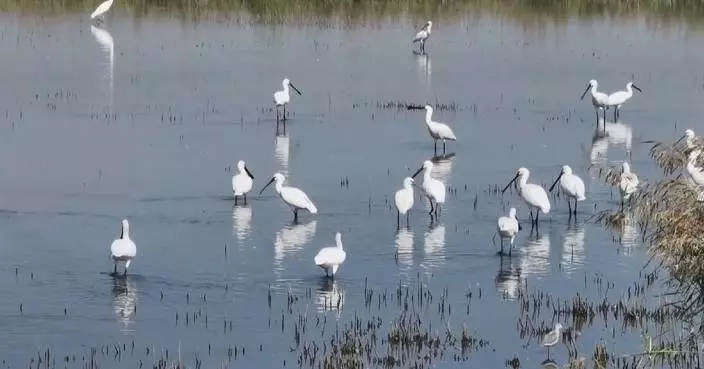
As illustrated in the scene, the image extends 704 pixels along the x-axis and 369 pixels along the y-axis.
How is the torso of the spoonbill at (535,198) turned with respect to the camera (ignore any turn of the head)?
to the viewer's left

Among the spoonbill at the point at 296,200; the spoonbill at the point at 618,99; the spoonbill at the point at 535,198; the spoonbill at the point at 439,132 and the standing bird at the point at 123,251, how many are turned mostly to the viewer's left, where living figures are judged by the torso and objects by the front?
3

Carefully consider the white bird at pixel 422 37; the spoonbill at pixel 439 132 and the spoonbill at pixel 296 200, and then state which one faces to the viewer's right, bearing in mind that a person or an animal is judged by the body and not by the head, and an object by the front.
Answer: the white bird

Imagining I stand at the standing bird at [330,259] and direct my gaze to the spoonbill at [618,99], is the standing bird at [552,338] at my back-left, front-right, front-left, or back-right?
back-right

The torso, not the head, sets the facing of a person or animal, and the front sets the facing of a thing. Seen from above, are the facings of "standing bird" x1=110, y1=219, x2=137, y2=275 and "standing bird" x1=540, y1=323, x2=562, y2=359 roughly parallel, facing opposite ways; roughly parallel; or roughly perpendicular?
roughly perpendicular

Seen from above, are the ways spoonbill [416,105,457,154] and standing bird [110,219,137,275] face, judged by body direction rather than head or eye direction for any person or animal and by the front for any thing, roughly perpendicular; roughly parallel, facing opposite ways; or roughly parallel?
roughly perpendicular

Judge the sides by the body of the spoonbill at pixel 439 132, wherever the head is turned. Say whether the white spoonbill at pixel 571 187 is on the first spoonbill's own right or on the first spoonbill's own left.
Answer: on the first spoonbill's own left

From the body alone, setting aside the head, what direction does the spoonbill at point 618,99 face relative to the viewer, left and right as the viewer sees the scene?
facing to the right of the viewer

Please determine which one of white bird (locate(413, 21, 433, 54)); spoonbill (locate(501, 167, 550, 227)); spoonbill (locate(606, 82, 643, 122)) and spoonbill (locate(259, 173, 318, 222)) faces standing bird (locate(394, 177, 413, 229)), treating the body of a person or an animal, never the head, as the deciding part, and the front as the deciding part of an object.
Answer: spoonbill (locate(501, 167, 550, 227))

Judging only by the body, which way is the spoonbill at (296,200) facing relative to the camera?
to the viewer's left
